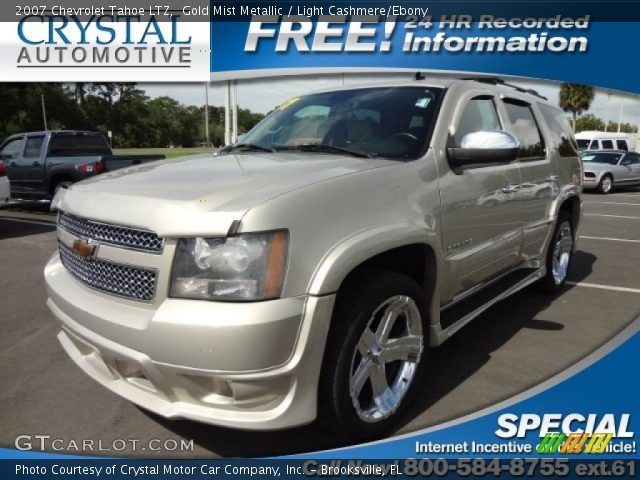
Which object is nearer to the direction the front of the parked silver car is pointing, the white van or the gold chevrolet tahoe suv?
the gold chevrolet tahoe suv

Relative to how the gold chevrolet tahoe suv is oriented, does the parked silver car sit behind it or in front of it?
behind

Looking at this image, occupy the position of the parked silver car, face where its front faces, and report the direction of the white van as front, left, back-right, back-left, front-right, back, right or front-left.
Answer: back-right

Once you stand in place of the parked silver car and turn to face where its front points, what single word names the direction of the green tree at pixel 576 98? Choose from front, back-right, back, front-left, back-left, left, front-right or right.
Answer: back-right

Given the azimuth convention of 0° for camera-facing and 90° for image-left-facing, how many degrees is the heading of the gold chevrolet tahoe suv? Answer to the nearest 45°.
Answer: approximately 45°

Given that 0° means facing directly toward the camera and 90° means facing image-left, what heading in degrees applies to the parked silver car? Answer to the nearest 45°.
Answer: approximately 45°

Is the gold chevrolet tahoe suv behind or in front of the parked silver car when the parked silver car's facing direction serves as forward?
in front
